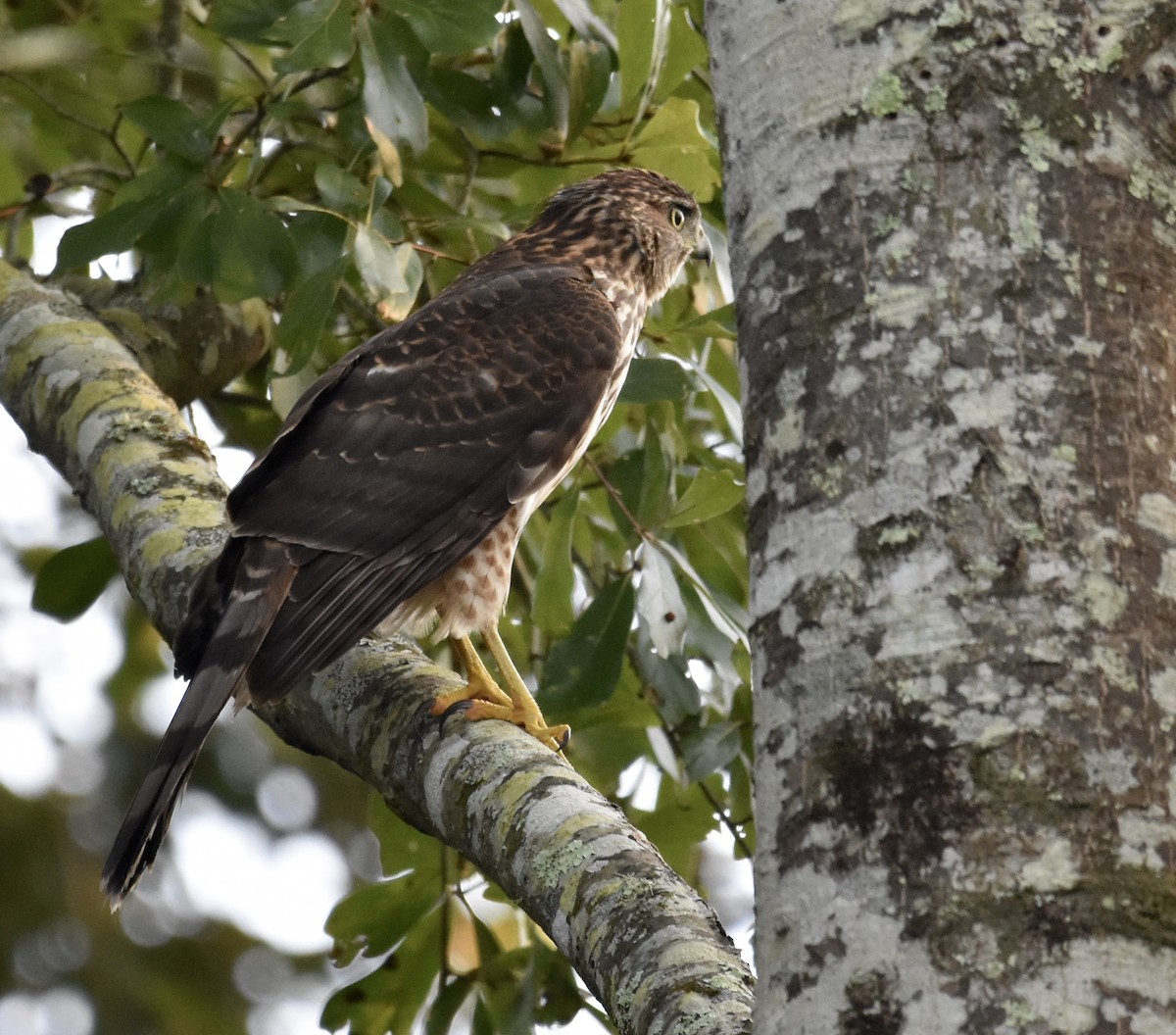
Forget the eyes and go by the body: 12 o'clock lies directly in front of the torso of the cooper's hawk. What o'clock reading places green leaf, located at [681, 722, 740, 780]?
The green leaf is roughly at 1 o'clock from the cooper's hawk.

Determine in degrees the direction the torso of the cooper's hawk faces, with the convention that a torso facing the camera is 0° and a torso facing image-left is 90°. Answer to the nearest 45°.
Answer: approximately 270°

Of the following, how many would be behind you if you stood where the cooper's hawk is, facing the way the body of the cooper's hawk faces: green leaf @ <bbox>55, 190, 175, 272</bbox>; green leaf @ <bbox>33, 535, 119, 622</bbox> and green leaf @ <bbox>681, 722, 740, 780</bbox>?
2

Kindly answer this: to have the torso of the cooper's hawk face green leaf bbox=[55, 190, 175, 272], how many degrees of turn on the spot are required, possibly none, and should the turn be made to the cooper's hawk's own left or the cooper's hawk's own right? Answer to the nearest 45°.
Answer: approximately 180°

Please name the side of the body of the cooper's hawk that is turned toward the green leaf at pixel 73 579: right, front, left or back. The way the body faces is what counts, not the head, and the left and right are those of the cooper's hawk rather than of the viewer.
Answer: back
